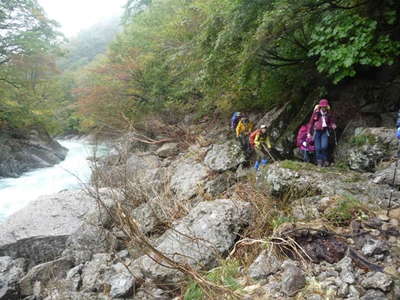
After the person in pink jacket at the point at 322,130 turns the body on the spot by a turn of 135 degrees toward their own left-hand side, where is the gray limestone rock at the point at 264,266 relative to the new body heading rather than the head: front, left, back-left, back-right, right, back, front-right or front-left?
back-right

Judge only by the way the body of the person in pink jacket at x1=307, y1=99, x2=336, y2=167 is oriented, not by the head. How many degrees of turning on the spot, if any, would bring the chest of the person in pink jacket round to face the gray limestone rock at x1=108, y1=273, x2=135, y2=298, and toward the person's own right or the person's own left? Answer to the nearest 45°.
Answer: approximately 45° to the person's own right

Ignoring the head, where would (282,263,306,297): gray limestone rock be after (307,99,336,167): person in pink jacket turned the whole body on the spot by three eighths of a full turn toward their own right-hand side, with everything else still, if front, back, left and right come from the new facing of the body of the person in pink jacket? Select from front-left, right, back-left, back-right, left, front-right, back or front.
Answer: back-left

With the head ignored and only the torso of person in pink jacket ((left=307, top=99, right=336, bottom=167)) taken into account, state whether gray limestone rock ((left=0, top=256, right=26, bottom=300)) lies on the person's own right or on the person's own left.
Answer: on the person's own right

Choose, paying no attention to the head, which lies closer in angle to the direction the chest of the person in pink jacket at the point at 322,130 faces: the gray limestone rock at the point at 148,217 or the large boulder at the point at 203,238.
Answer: the large boulder

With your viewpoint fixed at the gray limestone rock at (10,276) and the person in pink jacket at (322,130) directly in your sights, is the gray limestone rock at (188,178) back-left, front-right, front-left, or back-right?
front-left

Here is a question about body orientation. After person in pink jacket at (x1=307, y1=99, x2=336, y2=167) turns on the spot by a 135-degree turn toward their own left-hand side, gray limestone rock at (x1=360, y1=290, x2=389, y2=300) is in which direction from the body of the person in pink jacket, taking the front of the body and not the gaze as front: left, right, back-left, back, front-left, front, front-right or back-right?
back-right

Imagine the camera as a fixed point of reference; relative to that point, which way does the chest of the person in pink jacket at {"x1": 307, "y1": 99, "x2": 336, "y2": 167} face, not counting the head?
toward the camera

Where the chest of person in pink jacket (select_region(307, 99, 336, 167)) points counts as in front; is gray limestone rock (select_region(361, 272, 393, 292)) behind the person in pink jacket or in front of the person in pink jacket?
in front

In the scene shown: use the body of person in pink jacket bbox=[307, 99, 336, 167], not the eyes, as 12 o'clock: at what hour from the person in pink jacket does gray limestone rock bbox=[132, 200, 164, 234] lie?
The gray limestone rock is roughly at 2 o'clock from the person in pink jacket.

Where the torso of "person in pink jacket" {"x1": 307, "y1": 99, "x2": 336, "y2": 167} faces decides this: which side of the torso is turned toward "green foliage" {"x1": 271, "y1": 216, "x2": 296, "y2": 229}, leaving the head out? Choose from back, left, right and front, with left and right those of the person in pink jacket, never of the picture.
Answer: front

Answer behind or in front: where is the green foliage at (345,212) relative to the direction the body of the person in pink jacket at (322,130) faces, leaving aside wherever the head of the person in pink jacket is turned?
in front
